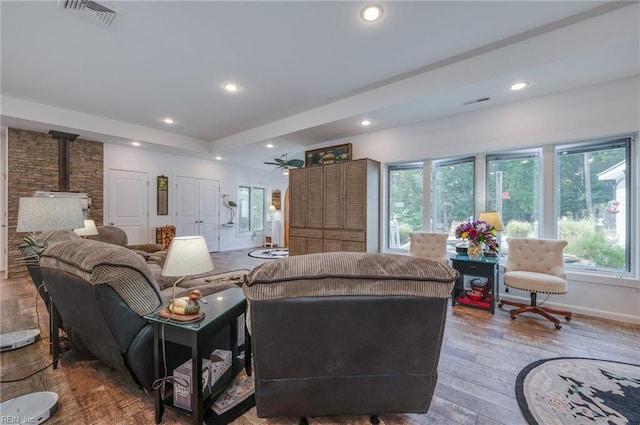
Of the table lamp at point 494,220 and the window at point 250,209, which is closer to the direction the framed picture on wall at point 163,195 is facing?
the table lamp

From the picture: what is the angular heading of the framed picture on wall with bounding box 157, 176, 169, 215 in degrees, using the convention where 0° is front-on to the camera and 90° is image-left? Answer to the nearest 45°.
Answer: approximately 0°

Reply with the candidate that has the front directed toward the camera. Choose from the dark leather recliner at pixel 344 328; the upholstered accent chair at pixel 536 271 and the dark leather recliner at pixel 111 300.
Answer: the upholstered accent chair

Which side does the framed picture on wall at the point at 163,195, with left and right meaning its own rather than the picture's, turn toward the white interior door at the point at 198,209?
left

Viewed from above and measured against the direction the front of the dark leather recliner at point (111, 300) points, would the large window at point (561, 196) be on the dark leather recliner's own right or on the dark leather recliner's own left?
on the dark leather recliner's own right

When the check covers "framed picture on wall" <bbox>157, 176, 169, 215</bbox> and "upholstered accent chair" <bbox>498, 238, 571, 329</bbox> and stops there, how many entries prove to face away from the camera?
0

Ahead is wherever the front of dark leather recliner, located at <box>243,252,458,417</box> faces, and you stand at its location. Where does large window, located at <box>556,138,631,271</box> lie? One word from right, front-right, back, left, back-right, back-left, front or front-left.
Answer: front-right

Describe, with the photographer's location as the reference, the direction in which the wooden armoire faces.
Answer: facing the viewer and to the left of the viewer

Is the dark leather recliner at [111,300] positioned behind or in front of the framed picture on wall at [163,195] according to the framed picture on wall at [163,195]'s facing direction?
in front

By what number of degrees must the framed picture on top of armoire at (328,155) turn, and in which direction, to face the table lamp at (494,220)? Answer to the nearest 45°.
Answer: approximately 90° to its left

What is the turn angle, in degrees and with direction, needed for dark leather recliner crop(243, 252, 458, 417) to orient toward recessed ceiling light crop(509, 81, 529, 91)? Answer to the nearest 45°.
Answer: approximately 45° to its right

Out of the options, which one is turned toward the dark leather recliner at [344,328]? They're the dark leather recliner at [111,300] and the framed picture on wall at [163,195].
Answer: the framed picture on wall

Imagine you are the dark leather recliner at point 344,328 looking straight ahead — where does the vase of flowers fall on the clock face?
The vase of flowers is roughly at 1 o'clock from the dark leather recliner.

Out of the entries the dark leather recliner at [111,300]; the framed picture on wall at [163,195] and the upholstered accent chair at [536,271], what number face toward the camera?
2

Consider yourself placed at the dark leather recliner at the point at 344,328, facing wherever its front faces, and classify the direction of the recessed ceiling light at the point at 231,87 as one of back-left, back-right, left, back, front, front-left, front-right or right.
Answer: front-left

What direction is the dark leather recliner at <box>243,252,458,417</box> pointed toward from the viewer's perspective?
away from the camera

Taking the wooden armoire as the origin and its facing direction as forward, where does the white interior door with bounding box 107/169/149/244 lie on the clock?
The white interior door is roughly at 2 o'clock from the wooden armoire.
